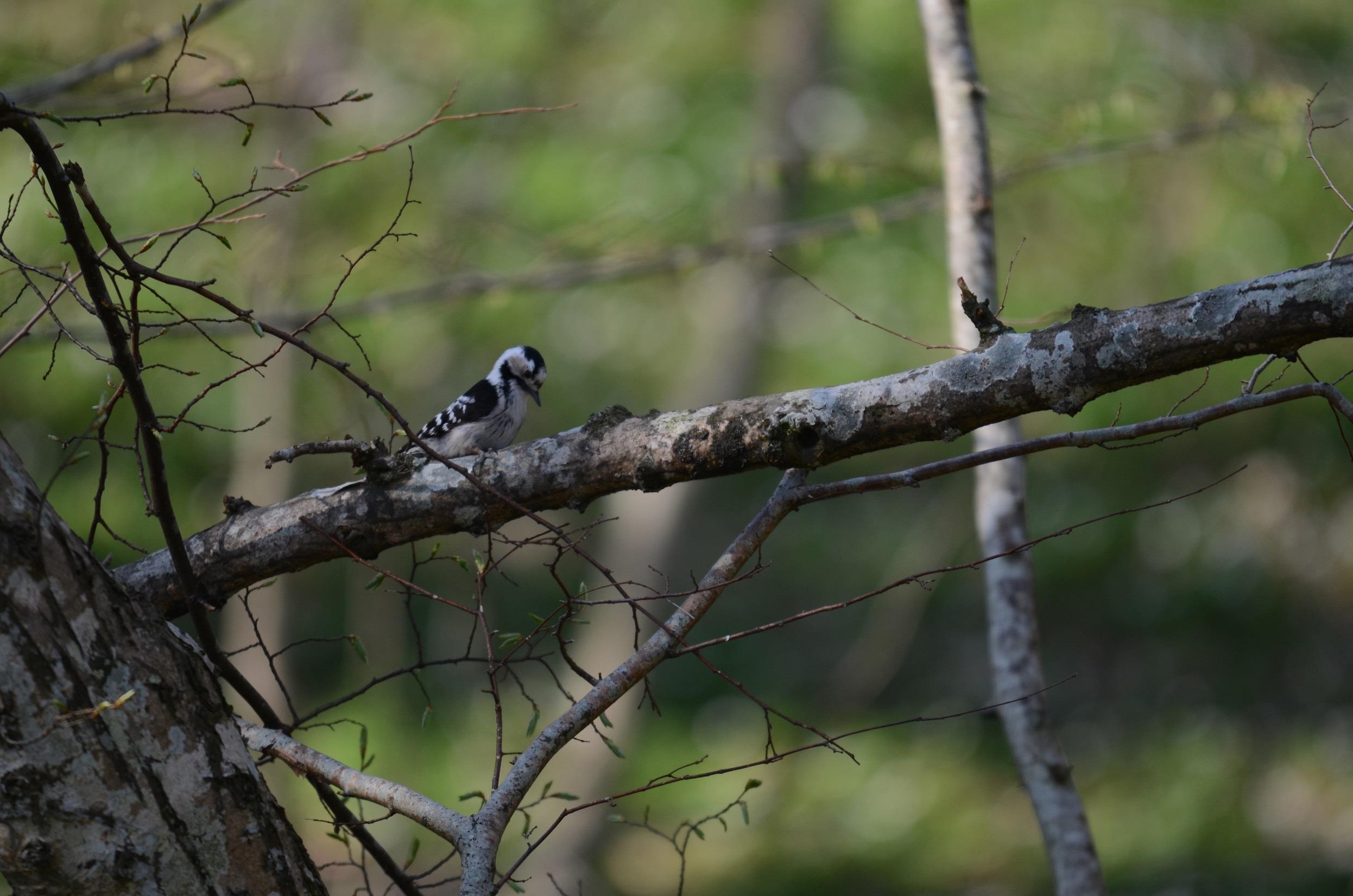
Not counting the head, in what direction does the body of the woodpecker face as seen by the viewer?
to the viewer's right

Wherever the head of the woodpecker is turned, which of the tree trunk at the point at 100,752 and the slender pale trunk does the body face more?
the slender pale trunk

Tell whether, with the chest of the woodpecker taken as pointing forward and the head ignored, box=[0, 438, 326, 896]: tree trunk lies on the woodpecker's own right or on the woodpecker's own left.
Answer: on the woodpecker's own right
